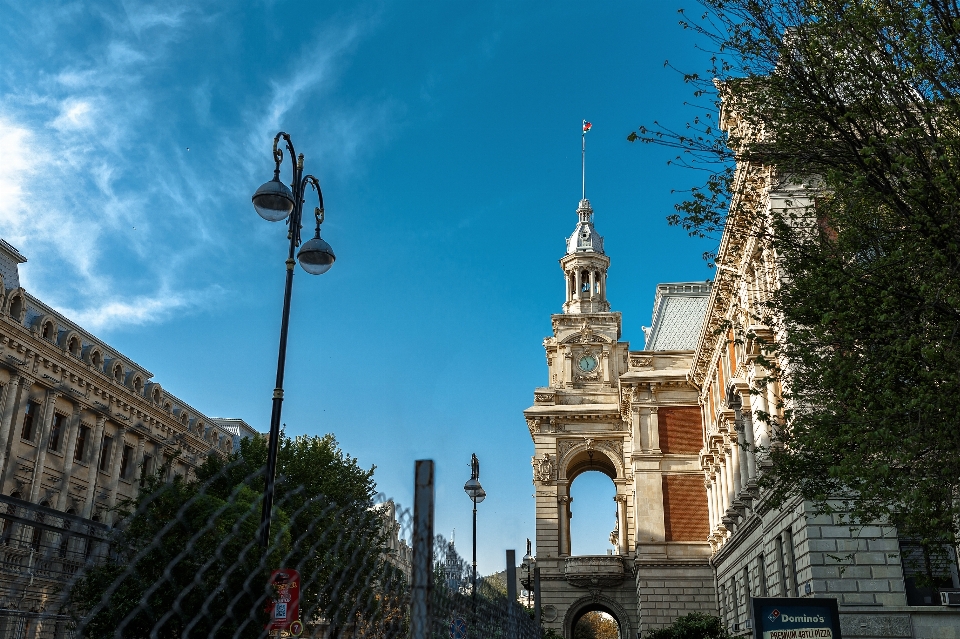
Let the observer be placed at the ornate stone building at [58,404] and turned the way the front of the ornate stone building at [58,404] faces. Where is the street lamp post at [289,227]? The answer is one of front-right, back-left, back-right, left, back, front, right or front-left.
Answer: front-right

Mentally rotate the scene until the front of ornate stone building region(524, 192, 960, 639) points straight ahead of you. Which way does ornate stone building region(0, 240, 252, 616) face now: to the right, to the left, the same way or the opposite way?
the opposite way

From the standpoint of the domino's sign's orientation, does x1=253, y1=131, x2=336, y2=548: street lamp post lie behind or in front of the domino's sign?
in front

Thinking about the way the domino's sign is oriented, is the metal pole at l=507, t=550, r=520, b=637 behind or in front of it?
in front

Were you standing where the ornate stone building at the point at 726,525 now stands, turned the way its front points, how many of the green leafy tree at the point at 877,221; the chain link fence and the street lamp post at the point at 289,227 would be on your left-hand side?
3

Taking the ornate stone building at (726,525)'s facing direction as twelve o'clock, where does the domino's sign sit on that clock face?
The domino's sign is roughly at 9 o'clock from the ornate stone building.

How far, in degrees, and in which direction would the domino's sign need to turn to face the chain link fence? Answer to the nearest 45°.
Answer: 0° — it already faces it

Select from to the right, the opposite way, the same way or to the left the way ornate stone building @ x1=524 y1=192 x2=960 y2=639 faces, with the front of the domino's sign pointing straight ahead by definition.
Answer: to the right

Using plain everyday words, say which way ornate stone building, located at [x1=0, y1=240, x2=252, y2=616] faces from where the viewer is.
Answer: facing the viewer and to the right of the viewer

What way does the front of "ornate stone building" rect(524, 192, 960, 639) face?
to the viewer's left

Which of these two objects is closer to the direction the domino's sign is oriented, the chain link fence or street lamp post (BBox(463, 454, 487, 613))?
the chain link fence
